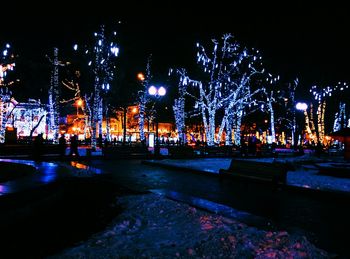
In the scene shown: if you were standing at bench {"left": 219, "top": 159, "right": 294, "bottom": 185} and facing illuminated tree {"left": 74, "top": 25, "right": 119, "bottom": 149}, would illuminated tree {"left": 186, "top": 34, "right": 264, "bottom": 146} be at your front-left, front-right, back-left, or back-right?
front-right

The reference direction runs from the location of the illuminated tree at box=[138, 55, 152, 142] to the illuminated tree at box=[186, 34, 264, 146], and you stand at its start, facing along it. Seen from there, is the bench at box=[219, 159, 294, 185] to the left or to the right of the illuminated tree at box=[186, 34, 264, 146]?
right

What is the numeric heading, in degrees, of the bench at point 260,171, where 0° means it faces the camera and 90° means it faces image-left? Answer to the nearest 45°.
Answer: approximately 45°

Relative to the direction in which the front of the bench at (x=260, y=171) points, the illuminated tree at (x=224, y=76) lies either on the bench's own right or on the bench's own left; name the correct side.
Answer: on the bench's own right

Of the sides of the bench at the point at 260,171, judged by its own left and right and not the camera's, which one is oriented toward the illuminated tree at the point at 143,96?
right

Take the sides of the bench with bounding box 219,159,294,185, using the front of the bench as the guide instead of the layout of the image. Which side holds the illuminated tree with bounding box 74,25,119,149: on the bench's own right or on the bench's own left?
on the bench's own right
